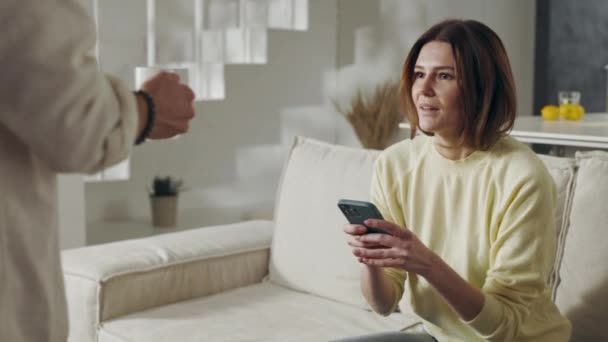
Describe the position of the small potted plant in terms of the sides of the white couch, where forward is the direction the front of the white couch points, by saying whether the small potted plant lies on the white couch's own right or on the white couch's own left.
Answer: on the white couch's own right

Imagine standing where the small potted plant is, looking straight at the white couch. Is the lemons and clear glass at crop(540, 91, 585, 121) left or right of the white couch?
left

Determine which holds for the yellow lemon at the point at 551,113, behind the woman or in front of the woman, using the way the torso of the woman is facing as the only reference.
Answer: behind

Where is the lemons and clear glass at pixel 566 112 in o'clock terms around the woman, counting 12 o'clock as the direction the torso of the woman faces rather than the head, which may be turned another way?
The lemons and clear glass is roughly at 5 o'clock from the woman.

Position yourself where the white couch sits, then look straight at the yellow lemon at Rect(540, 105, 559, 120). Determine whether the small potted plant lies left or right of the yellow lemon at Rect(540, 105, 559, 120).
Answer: left

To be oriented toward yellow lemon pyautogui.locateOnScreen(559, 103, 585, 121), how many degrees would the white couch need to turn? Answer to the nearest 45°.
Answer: approximately 180°

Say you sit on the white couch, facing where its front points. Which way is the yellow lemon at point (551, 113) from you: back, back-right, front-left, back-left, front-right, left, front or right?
back

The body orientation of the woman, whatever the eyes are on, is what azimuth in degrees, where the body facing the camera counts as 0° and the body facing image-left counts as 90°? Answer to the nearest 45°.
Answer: approximately 45°

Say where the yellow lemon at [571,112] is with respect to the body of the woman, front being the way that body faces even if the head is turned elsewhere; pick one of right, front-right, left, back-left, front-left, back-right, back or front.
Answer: back-right

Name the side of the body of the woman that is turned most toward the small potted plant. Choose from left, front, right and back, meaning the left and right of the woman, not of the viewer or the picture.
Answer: right

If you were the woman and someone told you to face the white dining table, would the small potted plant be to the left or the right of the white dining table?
left

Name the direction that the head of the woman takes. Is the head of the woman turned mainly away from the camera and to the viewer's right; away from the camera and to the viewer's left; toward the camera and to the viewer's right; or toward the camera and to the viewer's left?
toward the camera and to the viewer's left

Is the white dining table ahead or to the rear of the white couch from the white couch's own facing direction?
to the rear
